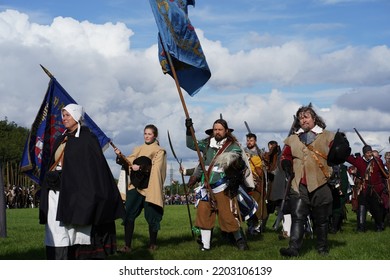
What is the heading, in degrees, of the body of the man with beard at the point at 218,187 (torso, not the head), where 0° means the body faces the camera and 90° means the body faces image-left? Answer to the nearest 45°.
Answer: approximately 45°

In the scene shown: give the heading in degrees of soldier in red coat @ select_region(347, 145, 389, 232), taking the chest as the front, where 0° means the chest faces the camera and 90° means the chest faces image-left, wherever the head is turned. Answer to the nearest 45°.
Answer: approximately 0°

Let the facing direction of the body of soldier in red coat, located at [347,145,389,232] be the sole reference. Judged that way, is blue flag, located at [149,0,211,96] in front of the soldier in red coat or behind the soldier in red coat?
in front

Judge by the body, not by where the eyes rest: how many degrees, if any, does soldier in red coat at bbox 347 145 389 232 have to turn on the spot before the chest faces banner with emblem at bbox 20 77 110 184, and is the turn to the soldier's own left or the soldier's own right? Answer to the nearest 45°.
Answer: approximately 45° to the soldier's own right

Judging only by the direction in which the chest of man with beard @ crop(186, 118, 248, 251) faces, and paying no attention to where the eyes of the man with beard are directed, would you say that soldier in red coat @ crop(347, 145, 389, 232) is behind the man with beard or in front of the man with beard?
behind

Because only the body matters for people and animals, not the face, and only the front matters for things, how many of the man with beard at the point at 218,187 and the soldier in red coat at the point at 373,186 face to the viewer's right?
0
